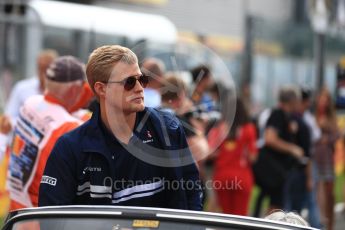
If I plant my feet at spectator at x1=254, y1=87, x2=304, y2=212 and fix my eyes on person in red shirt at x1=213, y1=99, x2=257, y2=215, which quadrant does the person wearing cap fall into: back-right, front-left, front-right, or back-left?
front-left

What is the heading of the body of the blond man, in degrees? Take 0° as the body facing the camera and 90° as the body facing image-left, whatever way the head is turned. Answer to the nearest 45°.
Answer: approximately 315°

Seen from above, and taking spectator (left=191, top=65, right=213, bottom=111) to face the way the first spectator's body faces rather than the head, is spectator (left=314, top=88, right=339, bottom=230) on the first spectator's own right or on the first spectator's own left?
on the first spectator's own left

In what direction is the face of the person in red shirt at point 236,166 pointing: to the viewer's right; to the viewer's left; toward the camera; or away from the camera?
away from the camera

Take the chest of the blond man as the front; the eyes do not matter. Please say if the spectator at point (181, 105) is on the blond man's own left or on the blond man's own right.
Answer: on the blond man's own left

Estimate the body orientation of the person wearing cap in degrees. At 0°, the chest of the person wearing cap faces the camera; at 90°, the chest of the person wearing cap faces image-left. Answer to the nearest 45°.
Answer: approximately 225°
